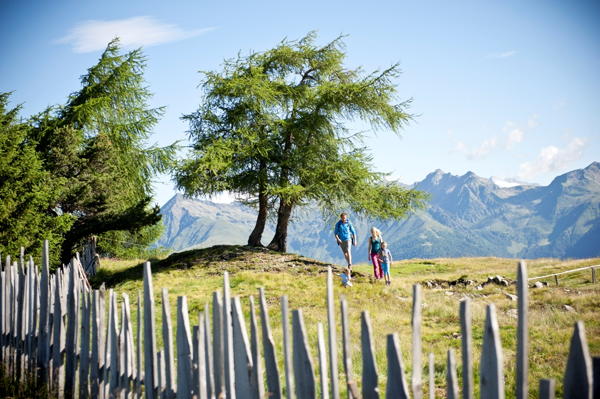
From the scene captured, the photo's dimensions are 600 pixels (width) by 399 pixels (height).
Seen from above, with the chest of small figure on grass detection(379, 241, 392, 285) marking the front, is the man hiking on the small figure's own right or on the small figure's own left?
on the small figure's own right

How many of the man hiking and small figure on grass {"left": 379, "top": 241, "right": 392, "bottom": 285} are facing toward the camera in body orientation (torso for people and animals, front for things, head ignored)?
2

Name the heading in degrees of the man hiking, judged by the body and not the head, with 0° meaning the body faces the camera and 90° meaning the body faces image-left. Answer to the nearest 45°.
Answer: approximately 0°

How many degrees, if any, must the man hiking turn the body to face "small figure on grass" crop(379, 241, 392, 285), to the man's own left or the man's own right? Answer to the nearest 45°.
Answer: approximately 135° to the man's own left
